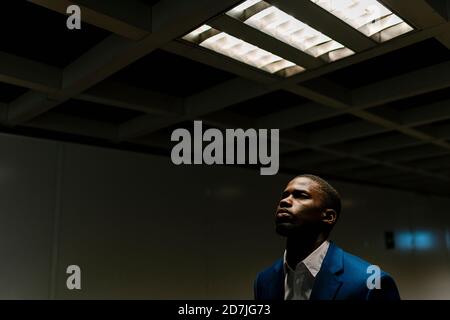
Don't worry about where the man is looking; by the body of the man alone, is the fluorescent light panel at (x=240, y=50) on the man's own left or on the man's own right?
on the man's own right

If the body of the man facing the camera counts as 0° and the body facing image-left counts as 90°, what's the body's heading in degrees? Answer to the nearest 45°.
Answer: approximately 45°

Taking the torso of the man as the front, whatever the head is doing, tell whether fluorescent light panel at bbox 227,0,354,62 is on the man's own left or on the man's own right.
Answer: on the man's own right
